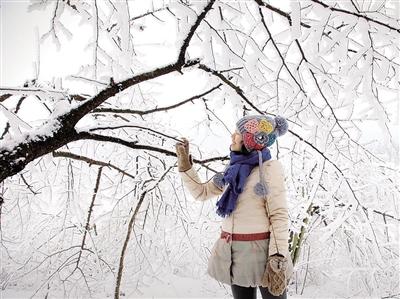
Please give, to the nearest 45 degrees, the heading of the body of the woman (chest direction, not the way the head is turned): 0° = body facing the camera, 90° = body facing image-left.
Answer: approximately 45°

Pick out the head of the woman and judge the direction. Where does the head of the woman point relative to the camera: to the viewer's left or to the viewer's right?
to the viewer's left
